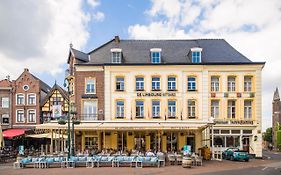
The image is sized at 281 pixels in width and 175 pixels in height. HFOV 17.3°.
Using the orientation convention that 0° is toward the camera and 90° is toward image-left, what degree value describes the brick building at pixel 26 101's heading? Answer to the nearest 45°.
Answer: approximately 0°

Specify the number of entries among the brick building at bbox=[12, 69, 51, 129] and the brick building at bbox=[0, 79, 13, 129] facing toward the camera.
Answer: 2

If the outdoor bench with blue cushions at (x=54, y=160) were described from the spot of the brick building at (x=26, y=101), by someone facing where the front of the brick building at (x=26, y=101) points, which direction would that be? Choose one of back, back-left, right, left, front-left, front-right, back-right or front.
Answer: front

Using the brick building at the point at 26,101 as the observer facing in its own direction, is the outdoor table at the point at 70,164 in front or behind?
in front

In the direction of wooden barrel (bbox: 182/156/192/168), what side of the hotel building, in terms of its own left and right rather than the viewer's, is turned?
front

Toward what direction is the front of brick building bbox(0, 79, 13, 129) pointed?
toward the camera

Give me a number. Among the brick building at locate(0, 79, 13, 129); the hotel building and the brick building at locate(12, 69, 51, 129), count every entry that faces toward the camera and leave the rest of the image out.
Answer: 3

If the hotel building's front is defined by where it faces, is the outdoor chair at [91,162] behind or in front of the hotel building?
in front

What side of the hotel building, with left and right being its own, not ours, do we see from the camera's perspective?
front

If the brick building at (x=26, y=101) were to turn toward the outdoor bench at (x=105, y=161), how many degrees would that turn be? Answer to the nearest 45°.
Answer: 0° — it already faces it
